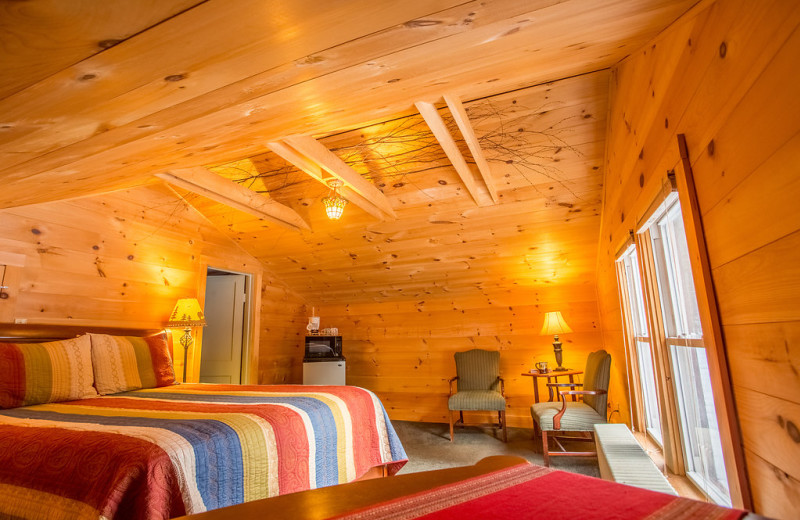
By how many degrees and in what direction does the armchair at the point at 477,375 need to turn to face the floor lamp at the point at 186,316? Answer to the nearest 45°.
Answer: approximately 45° to its right

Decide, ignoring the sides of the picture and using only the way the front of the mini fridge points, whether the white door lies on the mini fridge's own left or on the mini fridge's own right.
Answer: on the mini fridge's own right

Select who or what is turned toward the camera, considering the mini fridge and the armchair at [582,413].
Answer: the mini fridge

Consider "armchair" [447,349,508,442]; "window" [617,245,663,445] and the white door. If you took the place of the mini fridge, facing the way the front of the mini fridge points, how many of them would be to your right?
1

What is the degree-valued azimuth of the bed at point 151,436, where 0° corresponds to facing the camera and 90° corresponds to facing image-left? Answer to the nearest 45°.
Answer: approximately 315°

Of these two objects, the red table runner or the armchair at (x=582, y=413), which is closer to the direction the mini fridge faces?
the red table runner

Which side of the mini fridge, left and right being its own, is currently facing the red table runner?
front

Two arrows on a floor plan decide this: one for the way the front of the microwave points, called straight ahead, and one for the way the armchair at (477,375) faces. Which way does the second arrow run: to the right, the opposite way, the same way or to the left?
the same way

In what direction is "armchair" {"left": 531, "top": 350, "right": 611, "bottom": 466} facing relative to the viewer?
to the viewer's left

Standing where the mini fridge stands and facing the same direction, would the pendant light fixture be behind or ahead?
ahead

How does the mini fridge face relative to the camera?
toward the camera

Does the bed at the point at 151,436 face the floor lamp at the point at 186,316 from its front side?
no

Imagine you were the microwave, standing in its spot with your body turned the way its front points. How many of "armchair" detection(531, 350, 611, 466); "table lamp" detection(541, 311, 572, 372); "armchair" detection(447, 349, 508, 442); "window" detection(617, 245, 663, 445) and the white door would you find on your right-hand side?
1

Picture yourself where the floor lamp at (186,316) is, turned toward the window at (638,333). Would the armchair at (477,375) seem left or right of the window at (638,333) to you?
left

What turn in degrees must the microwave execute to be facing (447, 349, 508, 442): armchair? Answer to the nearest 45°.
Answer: approximately 45° to its left

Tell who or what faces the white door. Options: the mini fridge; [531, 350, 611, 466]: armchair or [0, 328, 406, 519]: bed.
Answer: the armchair

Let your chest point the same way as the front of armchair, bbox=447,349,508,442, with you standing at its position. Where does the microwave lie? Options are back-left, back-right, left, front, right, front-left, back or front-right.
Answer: right

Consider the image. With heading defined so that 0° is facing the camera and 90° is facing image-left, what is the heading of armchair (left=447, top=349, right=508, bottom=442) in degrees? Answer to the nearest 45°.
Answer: approximately 0°

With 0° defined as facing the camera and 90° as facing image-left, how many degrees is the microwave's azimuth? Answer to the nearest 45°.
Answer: approximately 0°

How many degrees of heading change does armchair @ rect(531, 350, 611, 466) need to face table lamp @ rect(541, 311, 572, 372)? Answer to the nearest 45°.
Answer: approximately 90° to its right

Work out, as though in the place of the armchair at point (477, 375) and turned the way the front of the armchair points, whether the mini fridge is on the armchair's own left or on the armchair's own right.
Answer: on the armchair's own right

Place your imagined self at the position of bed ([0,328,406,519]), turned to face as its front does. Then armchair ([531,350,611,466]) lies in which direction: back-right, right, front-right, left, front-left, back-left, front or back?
front-left
